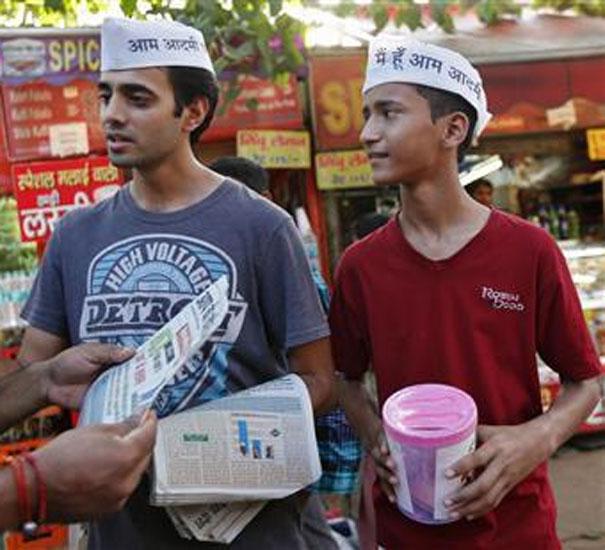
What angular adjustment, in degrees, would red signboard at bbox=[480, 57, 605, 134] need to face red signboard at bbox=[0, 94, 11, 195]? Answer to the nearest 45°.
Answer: approximately 45° to its right

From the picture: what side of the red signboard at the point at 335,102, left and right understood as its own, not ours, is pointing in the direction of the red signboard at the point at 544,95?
left

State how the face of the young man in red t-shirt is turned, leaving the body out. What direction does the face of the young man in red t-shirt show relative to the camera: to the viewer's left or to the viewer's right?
to the viewer's left

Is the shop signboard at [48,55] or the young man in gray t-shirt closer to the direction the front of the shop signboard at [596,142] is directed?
the young man in gray t-shirt

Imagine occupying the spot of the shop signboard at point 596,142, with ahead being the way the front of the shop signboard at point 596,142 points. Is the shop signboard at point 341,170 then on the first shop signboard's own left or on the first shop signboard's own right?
on the first shop signboard's own right

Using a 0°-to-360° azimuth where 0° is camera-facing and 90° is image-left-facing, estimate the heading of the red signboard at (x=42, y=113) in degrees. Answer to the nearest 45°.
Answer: approximately 0°
